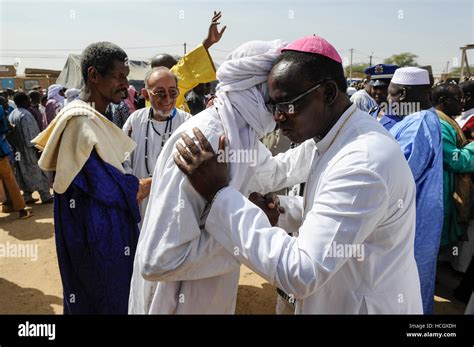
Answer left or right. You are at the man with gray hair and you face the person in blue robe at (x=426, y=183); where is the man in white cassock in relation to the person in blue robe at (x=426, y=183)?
right

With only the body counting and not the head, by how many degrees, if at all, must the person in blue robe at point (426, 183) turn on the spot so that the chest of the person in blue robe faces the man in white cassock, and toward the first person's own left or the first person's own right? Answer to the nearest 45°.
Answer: approximately 90° to the first person's own left

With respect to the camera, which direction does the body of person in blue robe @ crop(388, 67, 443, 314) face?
to the viewer's left

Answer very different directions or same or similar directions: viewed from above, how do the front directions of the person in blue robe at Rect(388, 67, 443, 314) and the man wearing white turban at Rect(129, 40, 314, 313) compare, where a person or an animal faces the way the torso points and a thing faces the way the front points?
very different directions

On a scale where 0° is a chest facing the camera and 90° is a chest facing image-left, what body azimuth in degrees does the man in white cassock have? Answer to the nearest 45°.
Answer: approximately 90°

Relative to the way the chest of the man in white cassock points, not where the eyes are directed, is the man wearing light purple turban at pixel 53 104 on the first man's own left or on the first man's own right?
on the first man's own right

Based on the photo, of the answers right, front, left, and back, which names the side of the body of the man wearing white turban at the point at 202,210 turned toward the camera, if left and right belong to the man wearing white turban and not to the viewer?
right

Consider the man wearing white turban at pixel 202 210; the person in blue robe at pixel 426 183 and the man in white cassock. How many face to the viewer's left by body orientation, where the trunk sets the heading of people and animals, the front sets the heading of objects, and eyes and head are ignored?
2

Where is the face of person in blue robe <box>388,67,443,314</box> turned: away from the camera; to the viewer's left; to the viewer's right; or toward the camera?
to the viewer's left

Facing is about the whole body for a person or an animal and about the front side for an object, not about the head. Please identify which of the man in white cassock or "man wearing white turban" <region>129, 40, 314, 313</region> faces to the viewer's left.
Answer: the man in white cassock
